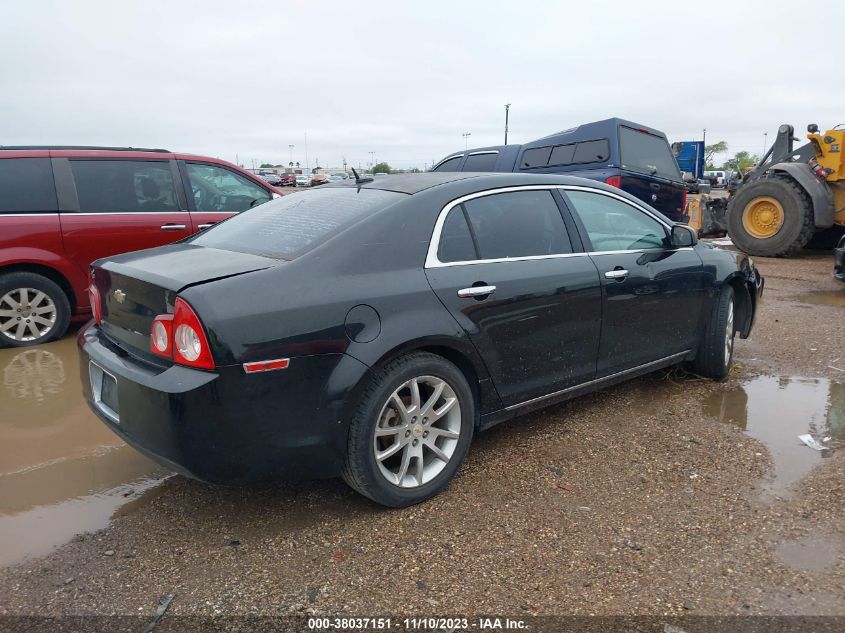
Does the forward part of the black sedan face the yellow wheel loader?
yes

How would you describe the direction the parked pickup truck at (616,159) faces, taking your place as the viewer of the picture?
facing away from the viewer and to the left of the viewer

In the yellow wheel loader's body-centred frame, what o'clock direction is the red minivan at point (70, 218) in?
The red minivan is roughly at 10 o'clock from the yellow wheel loader.

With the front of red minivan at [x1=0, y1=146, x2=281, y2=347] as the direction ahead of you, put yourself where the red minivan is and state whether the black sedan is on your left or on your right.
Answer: on your right

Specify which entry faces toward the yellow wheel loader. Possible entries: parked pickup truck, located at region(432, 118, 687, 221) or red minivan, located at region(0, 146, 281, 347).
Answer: the red minivan

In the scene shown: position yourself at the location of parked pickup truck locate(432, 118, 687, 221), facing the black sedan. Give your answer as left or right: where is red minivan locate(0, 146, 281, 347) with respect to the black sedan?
right

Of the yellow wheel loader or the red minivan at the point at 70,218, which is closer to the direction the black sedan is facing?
the yellow wheel loader

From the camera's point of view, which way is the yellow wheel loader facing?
to the viewer's left

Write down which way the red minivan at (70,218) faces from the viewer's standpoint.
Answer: facing to the right of the viewer

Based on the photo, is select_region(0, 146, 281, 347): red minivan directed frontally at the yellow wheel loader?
yes

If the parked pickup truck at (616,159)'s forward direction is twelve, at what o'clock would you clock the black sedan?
The black sedan is roughly at 8 o'clock from the parked pickup truck.

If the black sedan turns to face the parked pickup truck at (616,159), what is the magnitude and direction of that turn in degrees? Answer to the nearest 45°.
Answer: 0° — it already faces it

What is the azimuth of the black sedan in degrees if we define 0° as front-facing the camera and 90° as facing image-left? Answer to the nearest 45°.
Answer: approximately 225°

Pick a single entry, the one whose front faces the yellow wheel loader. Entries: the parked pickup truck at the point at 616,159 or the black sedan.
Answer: the black sedan
